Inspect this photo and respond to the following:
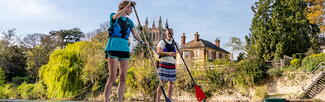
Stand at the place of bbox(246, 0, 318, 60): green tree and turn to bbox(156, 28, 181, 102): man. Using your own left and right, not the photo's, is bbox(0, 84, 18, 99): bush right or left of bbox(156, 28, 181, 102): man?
right

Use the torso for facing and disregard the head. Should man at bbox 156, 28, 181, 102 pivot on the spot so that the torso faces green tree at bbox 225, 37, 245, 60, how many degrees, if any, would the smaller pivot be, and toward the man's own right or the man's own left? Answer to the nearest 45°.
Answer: approximately 135° to the man's own left

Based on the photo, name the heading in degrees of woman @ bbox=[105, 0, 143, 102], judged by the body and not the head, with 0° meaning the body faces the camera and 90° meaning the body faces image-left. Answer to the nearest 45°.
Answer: approximately 315°

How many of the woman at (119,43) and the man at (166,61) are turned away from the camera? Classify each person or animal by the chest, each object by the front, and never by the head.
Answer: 0

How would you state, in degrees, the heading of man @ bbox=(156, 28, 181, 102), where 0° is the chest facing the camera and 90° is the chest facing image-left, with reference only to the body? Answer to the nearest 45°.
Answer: approximately 315°

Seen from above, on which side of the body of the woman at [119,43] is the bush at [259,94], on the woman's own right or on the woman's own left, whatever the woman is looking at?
on the woman's own left

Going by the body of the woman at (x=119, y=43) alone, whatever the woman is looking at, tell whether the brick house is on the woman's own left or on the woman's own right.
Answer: on the woman's own left

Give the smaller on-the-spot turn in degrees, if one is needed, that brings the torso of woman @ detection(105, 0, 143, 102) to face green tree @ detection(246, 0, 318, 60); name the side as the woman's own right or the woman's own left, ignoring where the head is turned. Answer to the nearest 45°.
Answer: approximately 90° to the woman's own left
